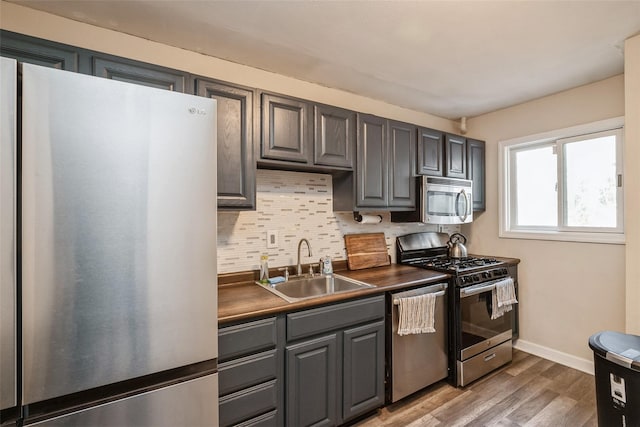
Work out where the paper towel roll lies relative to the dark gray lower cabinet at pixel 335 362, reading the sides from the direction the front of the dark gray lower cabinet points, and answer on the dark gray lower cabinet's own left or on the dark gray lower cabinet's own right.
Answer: on the dark gray lower cabinet's own left

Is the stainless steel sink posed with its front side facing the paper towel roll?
no

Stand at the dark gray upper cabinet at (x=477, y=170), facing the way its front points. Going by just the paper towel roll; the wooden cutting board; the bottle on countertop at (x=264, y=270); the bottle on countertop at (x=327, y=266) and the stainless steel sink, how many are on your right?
5

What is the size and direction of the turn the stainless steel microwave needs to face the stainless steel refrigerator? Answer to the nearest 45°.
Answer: approximately 90° to its right

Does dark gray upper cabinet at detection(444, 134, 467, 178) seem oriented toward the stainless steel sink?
no

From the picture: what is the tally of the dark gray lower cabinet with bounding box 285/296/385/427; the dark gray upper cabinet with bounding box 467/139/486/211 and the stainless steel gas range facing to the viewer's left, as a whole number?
0

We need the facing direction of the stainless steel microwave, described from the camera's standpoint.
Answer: facing the viewer and to the right of the viewer

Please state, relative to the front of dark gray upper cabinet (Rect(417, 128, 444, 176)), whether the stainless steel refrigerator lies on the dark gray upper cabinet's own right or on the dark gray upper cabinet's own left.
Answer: on the dark gray upper cabinet's own right

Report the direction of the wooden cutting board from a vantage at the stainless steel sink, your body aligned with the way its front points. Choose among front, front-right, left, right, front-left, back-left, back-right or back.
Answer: left

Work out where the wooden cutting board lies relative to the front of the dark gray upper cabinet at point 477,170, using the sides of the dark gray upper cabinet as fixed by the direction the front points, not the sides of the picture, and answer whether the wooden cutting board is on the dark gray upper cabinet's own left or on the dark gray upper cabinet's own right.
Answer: on the dark gray upper cabinet's own right

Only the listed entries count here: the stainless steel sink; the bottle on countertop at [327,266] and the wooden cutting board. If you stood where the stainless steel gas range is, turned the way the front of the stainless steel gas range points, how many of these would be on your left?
0

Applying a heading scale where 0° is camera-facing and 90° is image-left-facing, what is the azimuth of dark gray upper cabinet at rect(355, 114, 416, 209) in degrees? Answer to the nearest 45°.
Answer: approximately 315°

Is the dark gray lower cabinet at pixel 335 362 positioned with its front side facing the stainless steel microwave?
no

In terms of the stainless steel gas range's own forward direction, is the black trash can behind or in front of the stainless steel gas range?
in front

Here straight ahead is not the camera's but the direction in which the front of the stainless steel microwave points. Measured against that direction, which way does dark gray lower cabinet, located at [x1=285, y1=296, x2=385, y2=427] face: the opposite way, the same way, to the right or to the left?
the same way

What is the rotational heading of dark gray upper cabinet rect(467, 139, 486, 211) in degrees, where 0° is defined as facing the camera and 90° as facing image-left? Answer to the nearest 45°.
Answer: approximately 315°

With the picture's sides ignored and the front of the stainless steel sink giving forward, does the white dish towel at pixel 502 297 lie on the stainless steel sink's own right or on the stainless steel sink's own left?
on the stainless steel sink's own left

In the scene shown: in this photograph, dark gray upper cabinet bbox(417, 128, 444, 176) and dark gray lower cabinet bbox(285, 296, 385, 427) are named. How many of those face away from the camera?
0

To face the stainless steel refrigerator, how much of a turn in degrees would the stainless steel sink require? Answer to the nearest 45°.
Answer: approximately 90° to its right

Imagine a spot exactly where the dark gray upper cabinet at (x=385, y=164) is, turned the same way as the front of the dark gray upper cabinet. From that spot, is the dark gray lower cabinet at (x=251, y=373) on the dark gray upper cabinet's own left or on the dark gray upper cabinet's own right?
on the dark gray upper cabinet's own right

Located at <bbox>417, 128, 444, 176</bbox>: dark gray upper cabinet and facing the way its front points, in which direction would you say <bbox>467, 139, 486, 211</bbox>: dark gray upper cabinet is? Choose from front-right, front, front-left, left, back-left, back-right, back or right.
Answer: left

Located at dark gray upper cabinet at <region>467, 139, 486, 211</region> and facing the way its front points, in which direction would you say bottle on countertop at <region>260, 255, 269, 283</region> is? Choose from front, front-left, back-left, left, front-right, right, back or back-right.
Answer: right

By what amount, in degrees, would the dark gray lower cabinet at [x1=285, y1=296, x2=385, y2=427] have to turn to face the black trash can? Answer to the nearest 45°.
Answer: approximately 45° to its left
